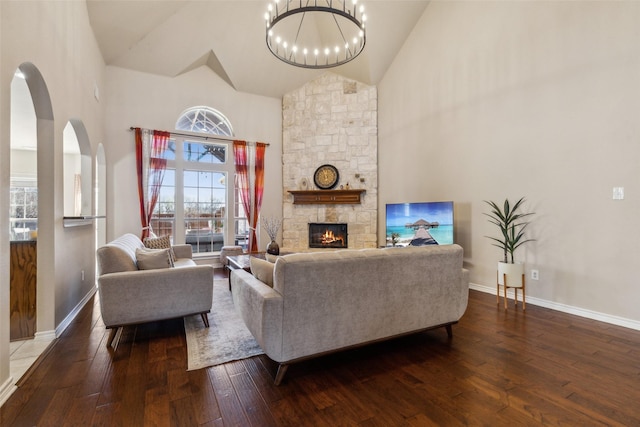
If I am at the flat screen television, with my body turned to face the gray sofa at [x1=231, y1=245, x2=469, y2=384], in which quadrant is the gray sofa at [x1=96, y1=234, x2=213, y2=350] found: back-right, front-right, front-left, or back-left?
front-right

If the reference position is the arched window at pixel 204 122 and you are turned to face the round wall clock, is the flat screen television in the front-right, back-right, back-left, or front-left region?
front-right

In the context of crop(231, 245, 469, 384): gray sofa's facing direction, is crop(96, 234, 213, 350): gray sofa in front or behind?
in front

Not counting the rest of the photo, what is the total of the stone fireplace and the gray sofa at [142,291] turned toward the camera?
1

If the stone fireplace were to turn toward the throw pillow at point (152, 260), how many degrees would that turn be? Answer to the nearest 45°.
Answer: approximately 45° to its right

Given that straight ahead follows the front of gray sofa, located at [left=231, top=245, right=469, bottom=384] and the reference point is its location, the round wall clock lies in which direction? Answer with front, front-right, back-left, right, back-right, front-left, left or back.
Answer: front-right

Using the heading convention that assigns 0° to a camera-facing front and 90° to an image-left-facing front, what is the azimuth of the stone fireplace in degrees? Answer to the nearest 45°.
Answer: approximately 0°

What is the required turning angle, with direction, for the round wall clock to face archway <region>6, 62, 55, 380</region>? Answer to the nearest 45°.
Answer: approximately 45° to its right

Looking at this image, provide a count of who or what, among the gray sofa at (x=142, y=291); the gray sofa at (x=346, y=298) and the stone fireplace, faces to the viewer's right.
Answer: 1

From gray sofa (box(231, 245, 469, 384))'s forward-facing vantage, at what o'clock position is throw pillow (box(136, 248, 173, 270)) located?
The throw pillow is roughly at 11 o'clock from the gray sofa.

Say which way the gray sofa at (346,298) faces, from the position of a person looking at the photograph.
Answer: facing away from the viewer and to the left of the viewer

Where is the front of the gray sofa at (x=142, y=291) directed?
to the viewer's right

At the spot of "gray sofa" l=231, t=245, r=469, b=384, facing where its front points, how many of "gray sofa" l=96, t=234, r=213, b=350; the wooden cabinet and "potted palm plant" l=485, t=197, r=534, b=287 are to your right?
1

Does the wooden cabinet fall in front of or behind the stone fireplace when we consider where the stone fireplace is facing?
in front

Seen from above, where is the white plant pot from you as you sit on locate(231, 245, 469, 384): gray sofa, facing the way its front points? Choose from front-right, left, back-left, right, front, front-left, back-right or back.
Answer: right

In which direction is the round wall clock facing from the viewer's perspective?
toward the camera

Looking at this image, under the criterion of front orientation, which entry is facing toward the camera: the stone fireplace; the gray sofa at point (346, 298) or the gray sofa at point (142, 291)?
the stone fireplace

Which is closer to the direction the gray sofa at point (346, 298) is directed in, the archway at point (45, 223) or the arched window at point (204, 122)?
the arched window

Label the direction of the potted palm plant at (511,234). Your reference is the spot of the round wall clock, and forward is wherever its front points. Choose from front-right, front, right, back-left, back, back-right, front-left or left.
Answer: front-left
